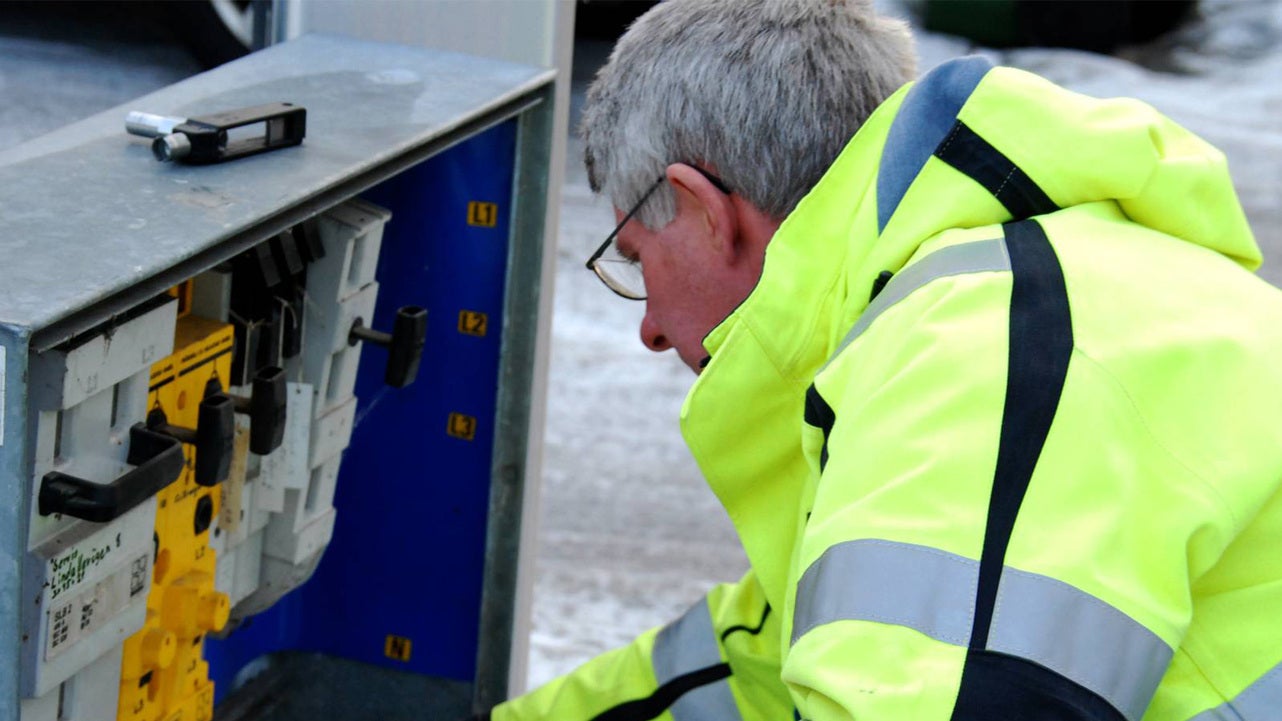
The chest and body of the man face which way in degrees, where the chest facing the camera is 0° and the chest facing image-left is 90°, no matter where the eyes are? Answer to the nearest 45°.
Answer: approximately 90°

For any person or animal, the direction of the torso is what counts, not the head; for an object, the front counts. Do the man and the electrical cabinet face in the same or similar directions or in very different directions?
very different directions

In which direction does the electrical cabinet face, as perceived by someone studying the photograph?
facing the viewer and to the right of the viewer

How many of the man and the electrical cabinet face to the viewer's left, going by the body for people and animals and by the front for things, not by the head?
1

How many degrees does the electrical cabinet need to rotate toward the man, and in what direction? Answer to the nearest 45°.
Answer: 0° — it already faces them
